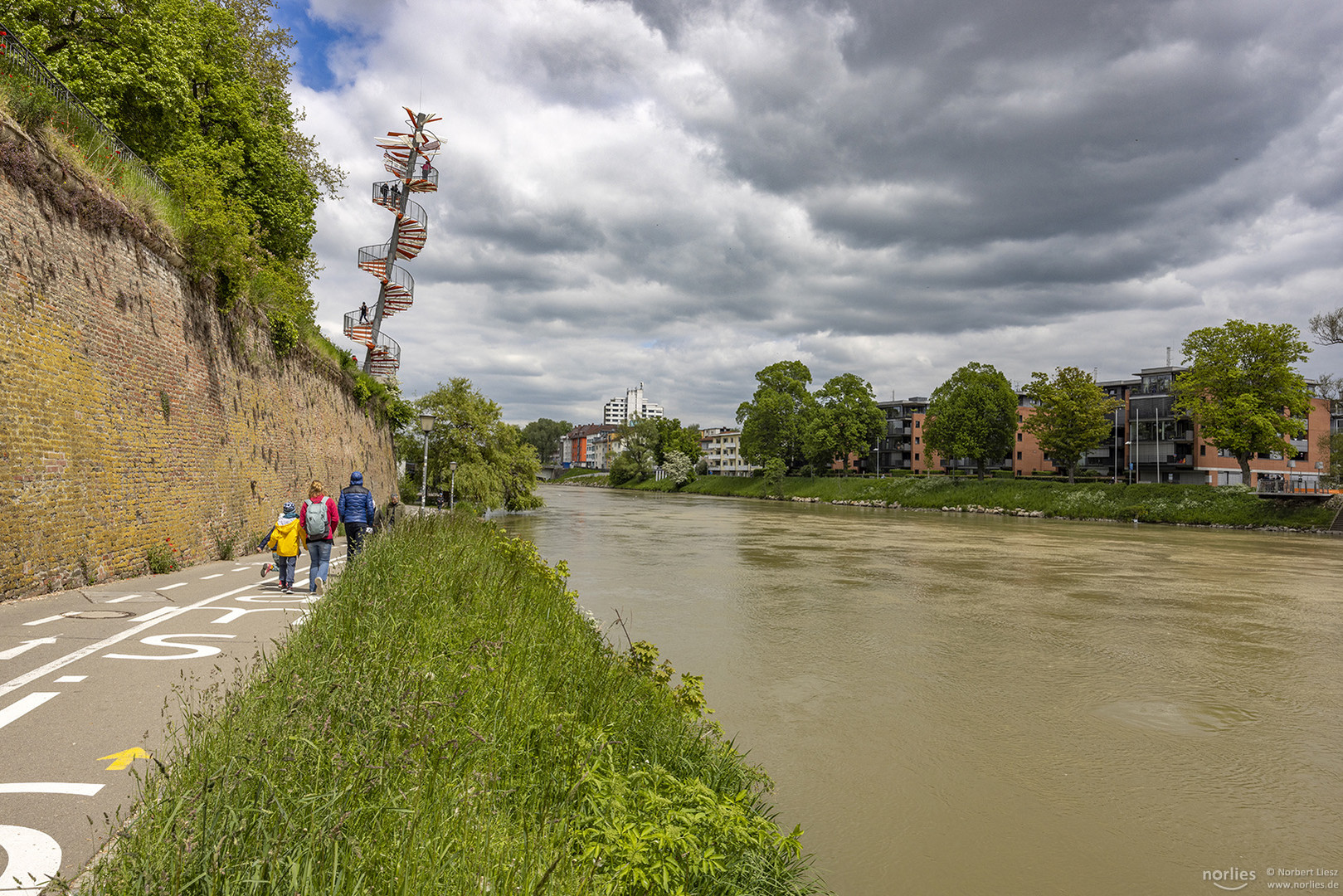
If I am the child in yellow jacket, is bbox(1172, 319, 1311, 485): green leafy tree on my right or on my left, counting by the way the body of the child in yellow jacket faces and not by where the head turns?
on my right

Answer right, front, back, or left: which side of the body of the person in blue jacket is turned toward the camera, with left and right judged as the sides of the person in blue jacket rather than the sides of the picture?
back

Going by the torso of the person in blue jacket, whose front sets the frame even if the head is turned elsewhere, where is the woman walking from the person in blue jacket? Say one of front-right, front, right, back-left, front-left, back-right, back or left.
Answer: back-left

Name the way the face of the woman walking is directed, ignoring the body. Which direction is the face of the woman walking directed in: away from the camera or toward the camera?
away from the camera

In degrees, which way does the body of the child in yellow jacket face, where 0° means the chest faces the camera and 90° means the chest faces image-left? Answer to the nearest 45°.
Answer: approximately 180°

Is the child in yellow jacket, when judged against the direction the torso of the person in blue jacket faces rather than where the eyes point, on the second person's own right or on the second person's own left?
on the second person's own left

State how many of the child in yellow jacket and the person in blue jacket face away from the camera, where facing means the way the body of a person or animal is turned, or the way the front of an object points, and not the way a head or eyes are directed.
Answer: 2

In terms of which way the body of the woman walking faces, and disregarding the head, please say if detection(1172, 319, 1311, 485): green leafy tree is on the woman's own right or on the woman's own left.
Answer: on the woman's own right

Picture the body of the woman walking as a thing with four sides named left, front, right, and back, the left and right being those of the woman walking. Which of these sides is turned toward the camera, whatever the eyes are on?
back
